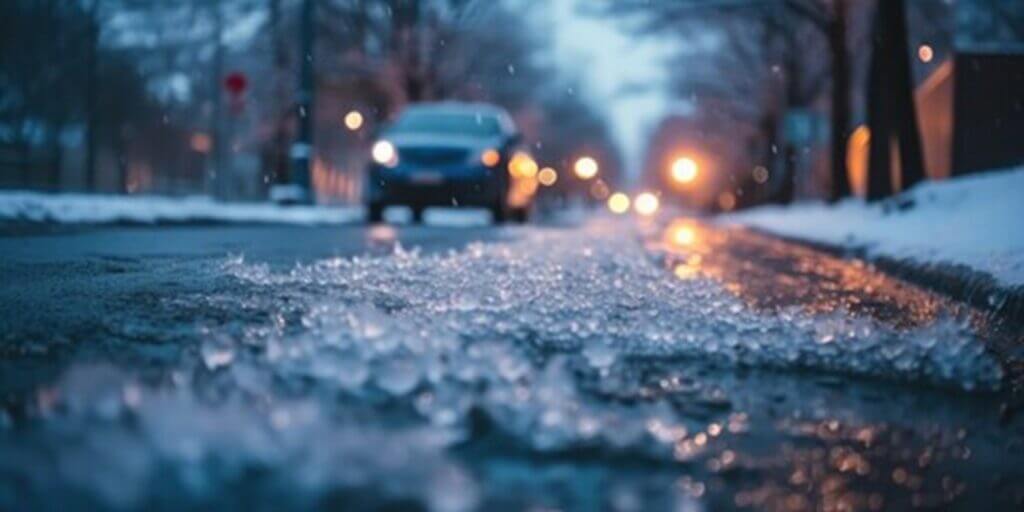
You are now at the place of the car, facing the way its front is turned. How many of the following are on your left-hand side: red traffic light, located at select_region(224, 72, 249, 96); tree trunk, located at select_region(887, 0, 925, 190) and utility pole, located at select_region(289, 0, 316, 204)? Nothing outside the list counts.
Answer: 1

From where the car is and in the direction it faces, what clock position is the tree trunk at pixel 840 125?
The tree trunk is roughly at 8 o'clock from the car.

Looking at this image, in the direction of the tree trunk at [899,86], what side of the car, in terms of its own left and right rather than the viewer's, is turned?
left

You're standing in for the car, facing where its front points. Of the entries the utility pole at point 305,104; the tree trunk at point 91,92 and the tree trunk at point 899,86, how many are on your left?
1

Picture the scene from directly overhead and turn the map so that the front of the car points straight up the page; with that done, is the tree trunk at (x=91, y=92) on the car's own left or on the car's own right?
on the car's own right

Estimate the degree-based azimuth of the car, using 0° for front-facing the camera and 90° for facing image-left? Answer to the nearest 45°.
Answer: approximately 0°

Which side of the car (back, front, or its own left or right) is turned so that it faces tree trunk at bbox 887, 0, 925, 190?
left

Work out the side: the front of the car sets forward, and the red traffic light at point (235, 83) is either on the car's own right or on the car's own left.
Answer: on the car's own right
